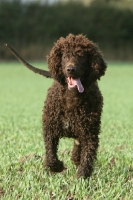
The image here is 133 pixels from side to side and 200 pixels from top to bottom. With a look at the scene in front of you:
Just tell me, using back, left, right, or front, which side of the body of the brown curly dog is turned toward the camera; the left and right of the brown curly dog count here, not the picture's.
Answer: front
